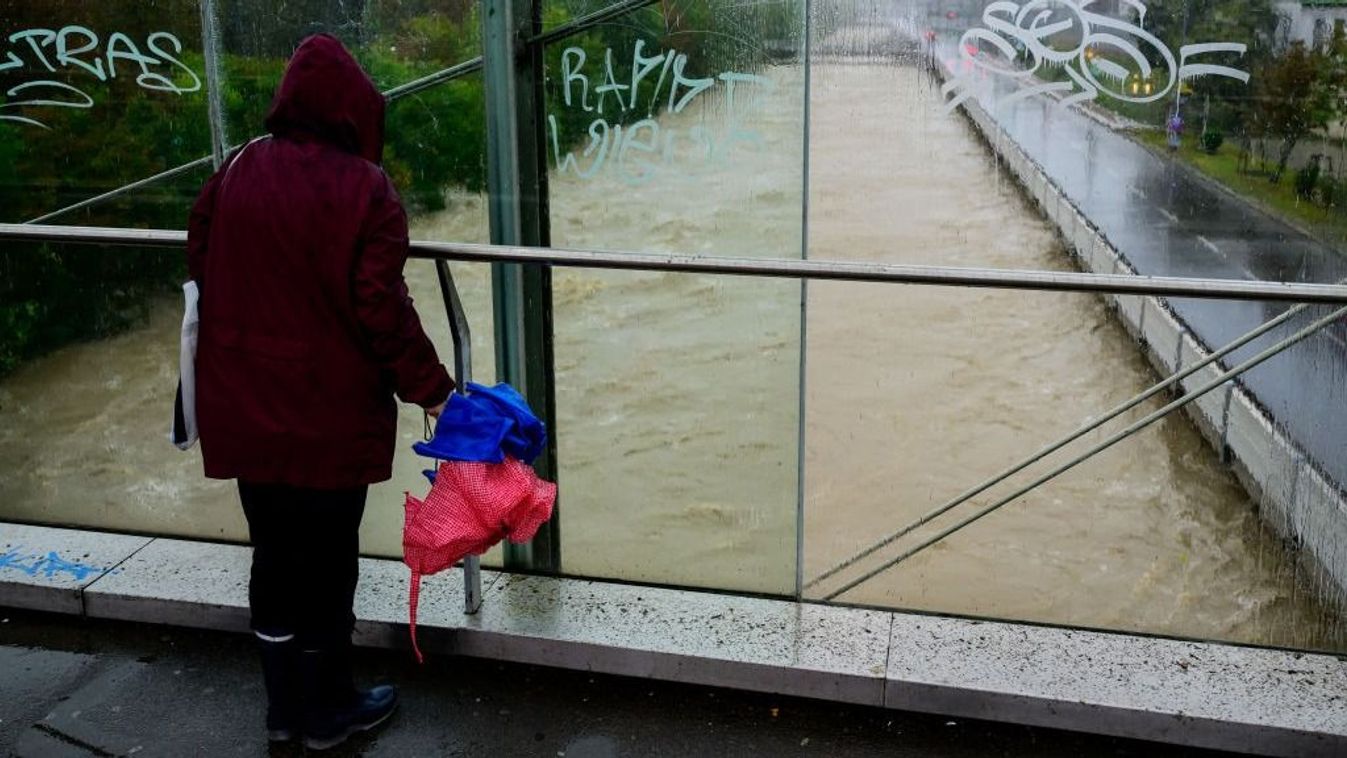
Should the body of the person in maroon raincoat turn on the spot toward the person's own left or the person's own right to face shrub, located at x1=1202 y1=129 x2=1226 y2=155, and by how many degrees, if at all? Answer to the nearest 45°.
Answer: approximately 45° to the person's own right

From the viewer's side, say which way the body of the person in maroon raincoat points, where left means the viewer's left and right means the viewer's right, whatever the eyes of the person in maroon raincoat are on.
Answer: facing away from the viewer and to the right of the viewer

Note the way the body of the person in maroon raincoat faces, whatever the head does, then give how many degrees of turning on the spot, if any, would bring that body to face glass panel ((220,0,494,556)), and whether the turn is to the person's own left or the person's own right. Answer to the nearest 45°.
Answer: approximately 45° to the person's own left

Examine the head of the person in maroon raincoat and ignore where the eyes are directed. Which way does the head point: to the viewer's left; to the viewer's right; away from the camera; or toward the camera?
away from the camera
